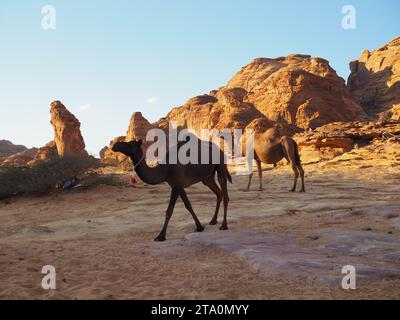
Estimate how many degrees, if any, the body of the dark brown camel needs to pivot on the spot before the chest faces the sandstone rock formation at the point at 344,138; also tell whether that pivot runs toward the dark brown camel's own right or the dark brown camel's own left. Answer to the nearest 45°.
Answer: approximately 135° to the dark brown camel's own right

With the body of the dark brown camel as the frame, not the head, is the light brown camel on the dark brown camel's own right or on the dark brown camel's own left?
on the dark brown camel's own right

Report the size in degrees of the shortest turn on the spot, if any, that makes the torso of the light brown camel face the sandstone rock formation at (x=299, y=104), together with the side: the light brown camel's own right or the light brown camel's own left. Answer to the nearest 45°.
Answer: approximately 90° to the light brown camel's own right

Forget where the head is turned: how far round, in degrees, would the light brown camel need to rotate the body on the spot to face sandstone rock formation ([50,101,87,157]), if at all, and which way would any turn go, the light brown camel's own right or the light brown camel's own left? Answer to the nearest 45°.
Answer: approximately 45° to the light brown camel's own right

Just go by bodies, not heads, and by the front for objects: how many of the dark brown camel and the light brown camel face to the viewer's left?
2

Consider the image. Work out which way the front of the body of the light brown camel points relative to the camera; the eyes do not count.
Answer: to the viewer's left

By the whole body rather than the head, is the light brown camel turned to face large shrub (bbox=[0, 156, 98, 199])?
yes

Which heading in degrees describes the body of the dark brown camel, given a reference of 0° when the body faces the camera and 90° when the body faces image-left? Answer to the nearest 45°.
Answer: approximately 90°

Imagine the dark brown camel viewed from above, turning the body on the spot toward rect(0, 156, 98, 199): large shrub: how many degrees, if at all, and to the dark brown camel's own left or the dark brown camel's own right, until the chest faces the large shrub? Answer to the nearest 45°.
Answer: approximately 45° to the dark brown camel's own right
